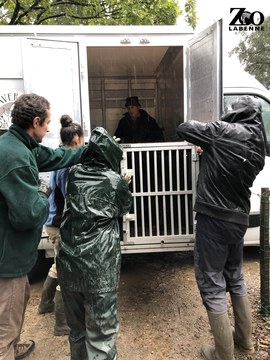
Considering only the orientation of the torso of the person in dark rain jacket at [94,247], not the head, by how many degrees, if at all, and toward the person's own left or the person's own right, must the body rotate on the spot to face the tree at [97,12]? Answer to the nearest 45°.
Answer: approximately 45° to the person's own left

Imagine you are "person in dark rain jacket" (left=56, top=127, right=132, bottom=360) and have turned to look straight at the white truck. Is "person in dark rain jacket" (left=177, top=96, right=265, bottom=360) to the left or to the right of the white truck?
right

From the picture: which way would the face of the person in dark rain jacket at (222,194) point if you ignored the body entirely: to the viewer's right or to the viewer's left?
to the viewer's left

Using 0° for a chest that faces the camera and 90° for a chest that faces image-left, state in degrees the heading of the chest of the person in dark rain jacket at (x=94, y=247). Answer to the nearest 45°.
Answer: approximately 225°

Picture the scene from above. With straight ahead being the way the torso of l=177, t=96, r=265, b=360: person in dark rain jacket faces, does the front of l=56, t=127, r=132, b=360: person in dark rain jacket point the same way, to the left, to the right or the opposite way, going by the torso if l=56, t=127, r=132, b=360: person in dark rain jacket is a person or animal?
to the right

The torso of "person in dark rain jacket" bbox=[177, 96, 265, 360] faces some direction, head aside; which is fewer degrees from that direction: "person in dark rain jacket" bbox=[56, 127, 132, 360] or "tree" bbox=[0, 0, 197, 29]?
the tree

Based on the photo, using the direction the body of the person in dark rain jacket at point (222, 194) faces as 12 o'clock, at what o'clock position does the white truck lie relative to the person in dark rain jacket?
The white truck is roughly at 1 o'clock from the person in dark rain jacket.

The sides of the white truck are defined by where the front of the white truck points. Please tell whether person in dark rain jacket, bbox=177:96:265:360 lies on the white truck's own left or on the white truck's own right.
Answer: on the white truck's own right

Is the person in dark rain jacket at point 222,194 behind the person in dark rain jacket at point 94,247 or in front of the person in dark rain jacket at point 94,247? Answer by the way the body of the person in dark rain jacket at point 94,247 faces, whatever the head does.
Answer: in front

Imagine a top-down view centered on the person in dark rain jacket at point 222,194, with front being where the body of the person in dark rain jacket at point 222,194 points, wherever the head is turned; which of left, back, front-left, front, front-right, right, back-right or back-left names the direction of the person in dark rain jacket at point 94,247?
left

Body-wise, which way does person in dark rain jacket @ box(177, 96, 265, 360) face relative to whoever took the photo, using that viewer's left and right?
facing away from the viewer and to the left of the viewer

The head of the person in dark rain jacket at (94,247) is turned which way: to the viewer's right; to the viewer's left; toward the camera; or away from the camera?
away from the camera
